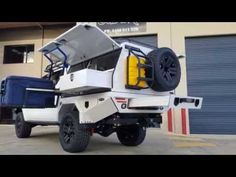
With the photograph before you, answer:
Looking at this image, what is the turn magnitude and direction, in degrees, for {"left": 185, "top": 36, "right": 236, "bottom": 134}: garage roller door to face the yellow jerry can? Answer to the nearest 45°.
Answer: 0° — it already faces it

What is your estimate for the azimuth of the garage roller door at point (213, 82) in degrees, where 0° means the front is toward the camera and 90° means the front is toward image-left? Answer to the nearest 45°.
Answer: approximately 0°
